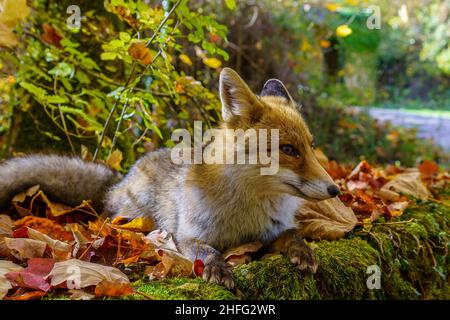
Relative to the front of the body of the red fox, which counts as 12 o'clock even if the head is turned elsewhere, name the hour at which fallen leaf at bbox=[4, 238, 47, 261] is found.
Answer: The fallen leaf is roughly at 4 o'clock from the red fox.

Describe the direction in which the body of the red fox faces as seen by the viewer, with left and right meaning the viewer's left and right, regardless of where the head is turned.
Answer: facing the viewer and to the right of the viewer

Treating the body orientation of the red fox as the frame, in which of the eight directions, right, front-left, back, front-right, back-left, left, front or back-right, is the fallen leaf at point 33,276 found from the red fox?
right

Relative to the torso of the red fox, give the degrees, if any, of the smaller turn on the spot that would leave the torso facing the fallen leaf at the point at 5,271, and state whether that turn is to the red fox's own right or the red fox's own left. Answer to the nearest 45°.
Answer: approximately 90° to the red fox's own right

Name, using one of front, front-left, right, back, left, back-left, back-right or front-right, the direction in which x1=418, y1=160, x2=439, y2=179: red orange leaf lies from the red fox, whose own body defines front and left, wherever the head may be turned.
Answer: left

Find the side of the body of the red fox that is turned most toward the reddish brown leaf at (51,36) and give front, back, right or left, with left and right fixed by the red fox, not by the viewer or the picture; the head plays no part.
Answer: back

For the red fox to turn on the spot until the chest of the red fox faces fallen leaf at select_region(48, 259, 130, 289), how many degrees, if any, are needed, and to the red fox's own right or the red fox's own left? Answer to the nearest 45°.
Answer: approximately 90° to the red fox's own right
